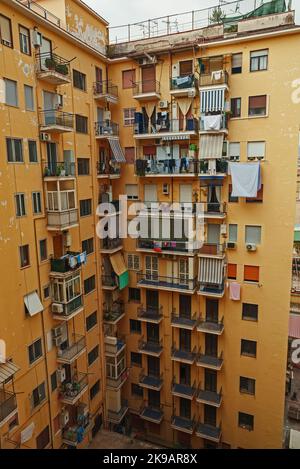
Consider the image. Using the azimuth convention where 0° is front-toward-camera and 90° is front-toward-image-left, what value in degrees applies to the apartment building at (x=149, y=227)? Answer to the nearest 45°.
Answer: approximately 0°

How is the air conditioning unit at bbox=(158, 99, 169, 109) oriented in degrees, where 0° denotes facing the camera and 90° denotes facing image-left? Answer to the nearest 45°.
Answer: approximately 45°
